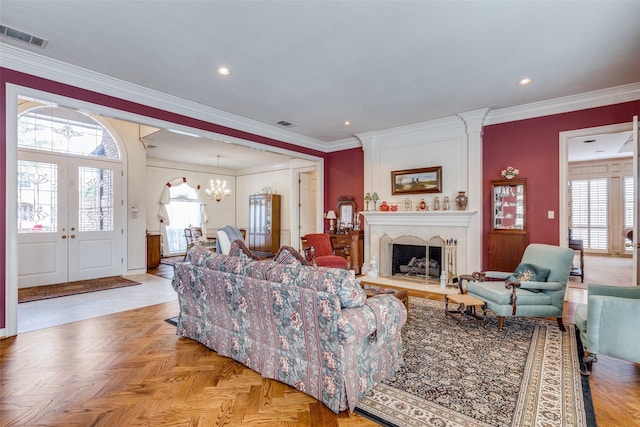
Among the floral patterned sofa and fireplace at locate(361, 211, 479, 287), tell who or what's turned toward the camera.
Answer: the fireplace

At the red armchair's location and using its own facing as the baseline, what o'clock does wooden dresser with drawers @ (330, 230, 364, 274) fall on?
The wooden dresser with drawers is roughly at 9 o'clock from the red armchair.

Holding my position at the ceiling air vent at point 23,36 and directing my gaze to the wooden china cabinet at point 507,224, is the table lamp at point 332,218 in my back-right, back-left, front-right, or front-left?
front-left

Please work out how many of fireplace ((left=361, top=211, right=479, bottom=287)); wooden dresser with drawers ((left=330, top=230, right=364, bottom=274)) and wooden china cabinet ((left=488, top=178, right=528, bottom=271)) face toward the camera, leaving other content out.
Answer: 3

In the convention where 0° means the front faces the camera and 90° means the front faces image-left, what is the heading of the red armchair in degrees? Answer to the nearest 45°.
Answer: approximately 315°

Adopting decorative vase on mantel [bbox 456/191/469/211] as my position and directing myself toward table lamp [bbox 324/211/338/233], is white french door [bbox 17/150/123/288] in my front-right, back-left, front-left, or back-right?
front-left

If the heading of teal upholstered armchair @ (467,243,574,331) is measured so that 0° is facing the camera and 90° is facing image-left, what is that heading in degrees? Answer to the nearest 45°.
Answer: approximately 45°

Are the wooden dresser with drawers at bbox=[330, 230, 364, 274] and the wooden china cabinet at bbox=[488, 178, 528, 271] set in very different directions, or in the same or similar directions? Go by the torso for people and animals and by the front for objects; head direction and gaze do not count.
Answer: same or similar directions

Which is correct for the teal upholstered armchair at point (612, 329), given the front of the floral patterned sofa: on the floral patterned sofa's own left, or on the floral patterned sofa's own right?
on the floral patterned sofa's own right

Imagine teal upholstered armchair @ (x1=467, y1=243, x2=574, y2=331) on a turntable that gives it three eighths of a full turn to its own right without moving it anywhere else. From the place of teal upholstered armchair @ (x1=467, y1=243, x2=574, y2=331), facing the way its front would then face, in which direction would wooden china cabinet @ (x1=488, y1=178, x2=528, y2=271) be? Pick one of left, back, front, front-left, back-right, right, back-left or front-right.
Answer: front

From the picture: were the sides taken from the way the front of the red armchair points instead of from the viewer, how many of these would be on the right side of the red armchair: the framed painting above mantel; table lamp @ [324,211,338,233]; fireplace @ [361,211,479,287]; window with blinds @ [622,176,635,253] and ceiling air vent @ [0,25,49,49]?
1

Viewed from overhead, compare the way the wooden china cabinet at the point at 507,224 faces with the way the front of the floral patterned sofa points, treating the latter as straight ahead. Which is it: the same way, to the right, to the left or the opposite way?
the opposite way

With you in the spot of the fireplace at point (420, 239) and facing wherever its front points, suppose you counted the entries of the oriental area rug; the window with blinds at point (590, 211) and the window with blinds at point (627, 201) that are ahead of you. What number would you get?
1

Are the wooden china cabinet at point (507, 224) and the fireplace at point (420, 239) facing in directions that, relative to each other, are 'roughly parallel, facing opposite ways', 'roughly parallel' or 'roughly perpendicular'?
roughly parallel

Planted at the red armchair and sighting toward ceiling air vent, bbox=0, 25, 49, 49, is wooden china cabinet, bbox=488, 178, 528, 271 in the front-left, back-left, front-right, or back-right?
back-left

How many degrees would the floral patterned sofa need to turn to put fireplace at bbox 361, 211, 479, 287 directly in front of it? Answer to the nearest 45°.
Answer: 0° — it already faces it

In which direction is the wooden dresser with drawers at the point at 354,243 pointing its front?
toward the camera

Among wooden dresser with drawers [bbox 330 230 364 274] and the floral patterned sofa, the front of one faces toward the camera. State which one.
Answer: the wooden dresser with drawers

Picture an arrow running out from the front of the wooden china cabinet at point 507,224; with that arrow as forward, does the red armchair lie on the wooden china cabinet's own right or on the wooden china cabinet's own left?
on the wooden china cabinet's own right

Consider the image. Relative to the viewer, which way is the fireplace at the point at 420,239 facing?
toward the camera
